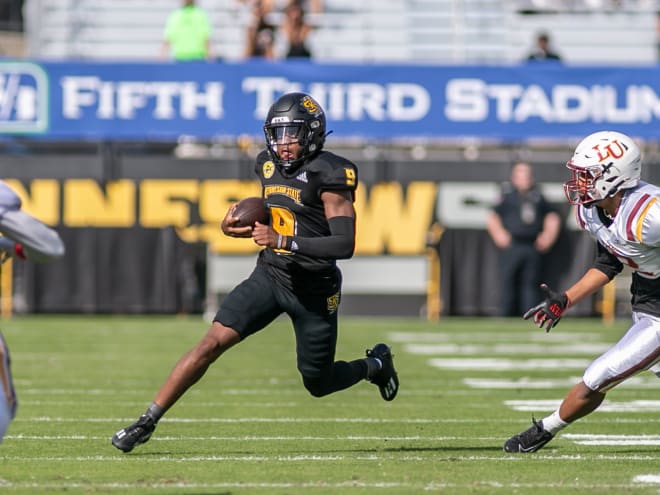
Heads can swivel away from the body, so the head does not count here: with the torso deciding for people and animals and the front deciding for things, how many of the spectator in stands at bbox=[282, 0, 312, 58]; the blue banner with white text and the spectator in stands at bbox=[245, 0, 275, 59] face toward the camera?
3

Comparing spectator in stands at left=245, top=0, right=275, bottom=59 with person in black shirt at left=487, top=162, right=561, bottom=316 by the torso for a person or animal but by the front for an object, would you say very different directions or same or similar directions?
same or similar directions

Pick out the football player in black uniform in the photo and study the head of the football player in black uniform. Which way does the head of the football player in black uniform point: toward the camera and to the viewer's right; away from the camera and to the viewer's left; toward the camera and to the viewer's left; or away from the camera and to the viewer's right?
toward the camera and to the viewer's left

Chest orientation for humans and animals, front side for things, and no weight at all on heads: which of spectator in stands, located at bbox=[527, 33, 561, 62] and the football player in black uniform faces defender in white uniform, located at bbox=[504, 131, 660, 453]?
the spectator in stands

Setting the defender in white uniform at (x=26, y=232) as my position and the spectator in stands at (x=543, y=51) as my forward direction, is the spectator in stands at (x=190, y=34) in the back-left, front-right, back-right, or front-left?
front-left

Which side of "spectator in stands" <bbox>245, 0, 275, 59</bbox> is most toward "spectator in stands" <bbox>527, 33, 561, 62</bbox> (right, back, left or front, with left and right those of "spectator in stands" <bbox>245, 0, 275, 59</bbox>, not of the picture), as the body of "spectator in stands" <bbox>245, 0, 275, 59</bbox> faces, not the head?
left

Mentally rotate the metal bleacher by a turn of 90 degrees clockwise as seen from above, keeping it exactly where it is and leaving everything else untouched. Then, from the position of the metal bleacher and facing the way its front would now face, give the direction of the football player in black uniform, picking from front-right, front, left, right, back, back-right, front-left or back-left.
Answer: left

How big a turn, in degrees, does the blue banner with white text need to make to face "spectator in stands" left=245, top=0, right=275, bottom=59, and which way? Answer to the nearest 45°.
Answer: approximately 135° to its right

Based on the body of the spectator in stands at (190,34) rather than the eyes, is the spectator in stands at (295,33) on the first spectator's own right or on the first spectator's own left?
on the first spectator's own left

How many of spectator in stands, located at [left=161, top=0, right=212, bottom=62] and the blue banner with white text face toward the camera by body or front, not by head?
2

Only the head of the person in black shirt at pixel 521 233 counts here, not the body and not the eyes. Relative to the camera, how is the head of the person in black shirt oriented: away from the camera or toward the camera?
toward the camera

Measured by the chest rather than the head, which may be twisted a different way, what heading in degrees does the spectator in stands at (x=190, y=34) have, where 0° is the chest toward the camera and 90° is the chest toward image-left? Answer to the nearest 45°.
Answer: approximately 0°

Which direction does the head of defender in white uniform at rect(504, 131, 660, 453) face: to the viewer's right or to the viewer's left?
to the viewer's left

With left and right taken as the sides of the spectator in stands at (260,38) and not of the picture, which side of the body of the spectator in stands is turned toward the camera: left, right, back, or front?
front
